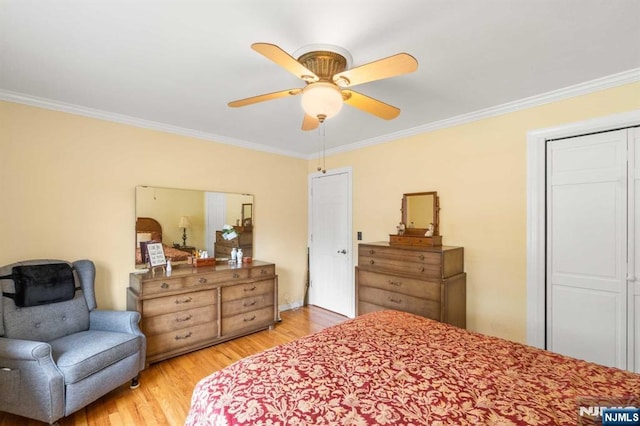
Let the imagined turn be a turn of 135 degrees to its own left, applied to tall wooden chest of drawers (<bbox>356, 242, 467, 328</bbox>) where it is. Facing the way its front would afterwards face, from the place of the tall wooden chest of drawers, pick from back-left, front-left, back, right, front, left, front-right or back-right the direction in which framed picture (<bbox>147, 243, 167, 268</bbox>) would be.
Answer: back

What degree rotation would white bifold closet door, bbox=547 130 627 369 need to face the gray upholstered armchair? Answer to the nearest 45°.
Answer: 0° — it already faces it

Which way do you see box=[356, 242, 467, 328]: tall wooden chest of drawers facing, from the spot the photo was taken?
facing the viewer and to the left of the viewer

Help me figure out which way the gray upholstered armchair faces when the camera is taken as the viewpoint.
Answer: facing the viewer and to the right of the viewer

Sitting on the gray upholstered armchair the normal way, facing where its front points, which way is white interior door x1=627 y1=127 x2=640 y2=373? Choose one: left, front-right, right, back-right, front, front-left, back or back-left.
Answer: front

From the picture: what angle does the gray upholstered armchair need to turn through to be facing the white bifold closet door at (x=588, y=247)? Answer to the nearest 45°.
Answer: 0° — it already faces it

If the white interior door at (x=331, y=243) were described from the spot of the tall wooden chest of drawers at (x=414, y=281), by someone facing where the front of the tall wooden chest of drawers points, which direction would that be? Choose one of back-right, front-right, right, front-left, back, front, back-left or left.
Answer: right

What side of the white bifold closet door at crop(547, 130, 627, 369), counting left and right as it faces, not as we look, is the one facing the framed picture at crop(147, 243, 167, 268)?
front

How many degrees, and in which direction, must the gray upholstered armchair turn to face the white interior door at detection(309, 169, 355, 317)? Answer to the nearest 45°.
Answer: approximately 45° to its left

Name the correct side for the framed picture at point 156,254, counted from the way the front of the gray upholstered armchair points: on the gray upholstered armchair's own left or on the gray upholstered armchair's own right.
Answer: on the gray upholstered armchair's own left

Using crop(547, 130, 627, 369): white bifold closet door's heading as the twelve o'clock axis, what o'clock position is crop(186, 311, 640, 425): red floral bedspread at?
The red floral bedspread is roughly at 11 o'clock from the white bifold closet door.

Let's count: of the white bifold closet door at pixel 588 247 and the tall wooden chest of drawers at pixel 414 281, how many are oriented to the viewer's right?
0
